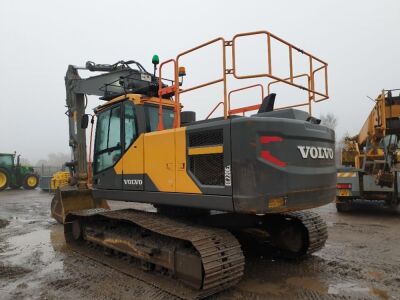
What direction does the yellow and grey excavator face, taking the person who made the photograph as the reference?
facing away from the viewer and to the left of the viewer

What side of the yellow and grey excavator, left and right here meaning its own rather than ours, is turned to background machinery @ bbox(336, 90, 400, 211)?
right

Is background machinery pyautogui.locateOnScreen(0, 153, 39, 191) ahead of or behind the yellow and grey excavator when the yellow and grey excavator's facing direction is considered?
ahead
